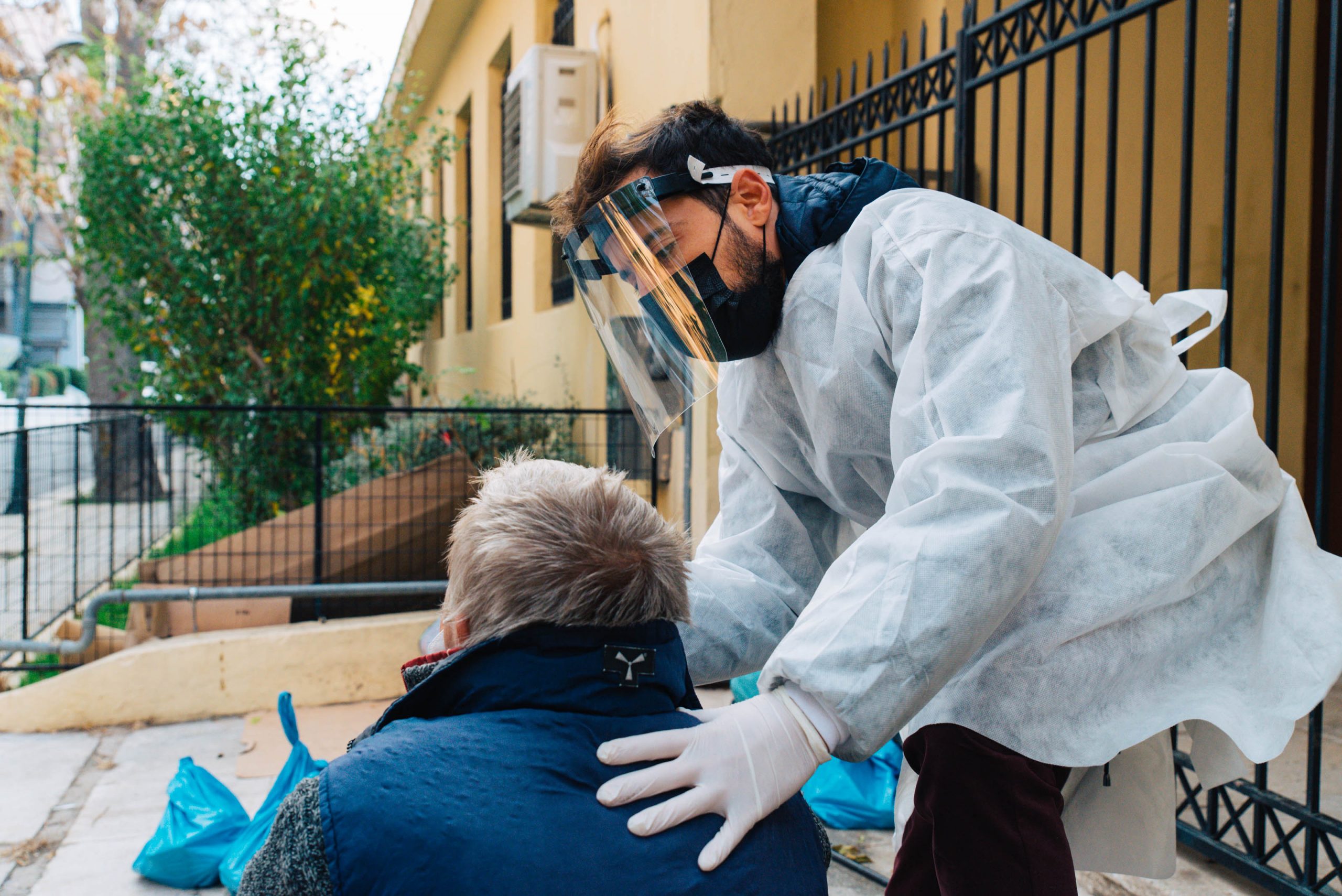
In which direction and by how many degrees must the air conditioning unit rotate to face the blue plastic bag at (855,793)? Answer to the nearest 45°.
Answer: approximately 90° to its left

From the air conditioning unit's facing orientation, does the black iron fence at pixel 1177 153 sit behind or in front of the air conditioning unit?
behind

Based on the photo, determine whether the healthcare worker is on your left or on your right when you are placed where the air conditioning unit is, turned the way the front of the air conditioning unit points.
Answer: on your left

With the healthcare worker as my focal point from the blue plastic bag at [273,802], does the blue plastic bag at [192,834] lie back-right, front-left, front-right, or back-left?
back-right

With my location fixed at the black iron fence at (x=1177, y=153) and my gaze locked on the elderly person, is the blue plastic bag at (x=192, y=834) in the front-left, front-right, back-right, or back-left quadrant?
front-right

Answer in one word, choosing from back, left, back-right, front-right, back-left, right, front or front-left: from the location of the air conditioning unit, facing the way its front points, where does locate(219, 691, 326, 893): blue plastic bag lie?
left

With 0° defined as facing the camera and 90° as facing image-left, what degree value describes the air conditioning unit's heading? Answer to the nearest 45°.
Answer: approximately 90°

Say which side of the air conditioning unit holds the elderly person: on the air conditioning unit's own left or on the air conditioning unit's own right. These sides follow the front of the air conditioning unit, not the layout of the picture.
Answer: on the air conditioning unit's own left
